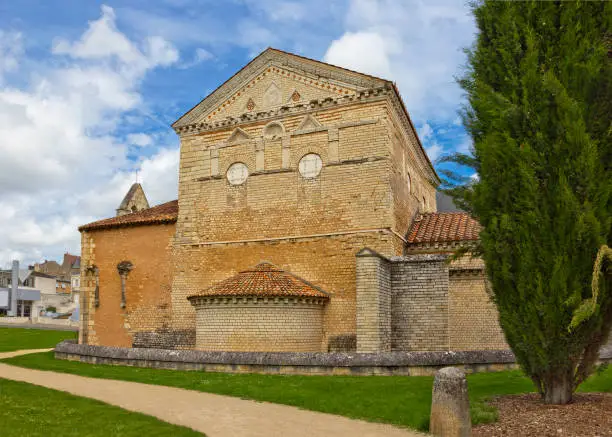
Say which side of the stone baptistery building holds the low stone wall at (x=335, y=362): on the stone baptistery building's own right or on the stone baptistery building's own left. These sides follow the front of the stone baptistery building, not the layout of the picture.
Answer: on the stone baptistery building's own left

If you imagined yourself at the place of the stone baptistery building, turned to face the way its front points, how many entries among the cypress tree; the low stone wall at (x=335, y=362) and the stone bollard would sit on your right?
0

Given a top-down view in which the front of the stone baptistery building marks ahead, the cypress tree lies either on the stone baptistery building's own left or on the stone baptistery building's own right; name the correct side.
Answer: on the stone baptistery building's own left

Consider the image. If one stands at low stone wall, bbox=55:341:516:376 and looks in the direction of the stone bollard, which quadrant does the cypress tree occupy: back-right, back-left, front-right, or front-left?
front-left

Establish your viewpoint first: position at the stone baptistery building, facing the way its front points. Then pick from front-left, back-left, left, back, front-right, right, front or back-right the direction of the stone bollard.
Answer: front
